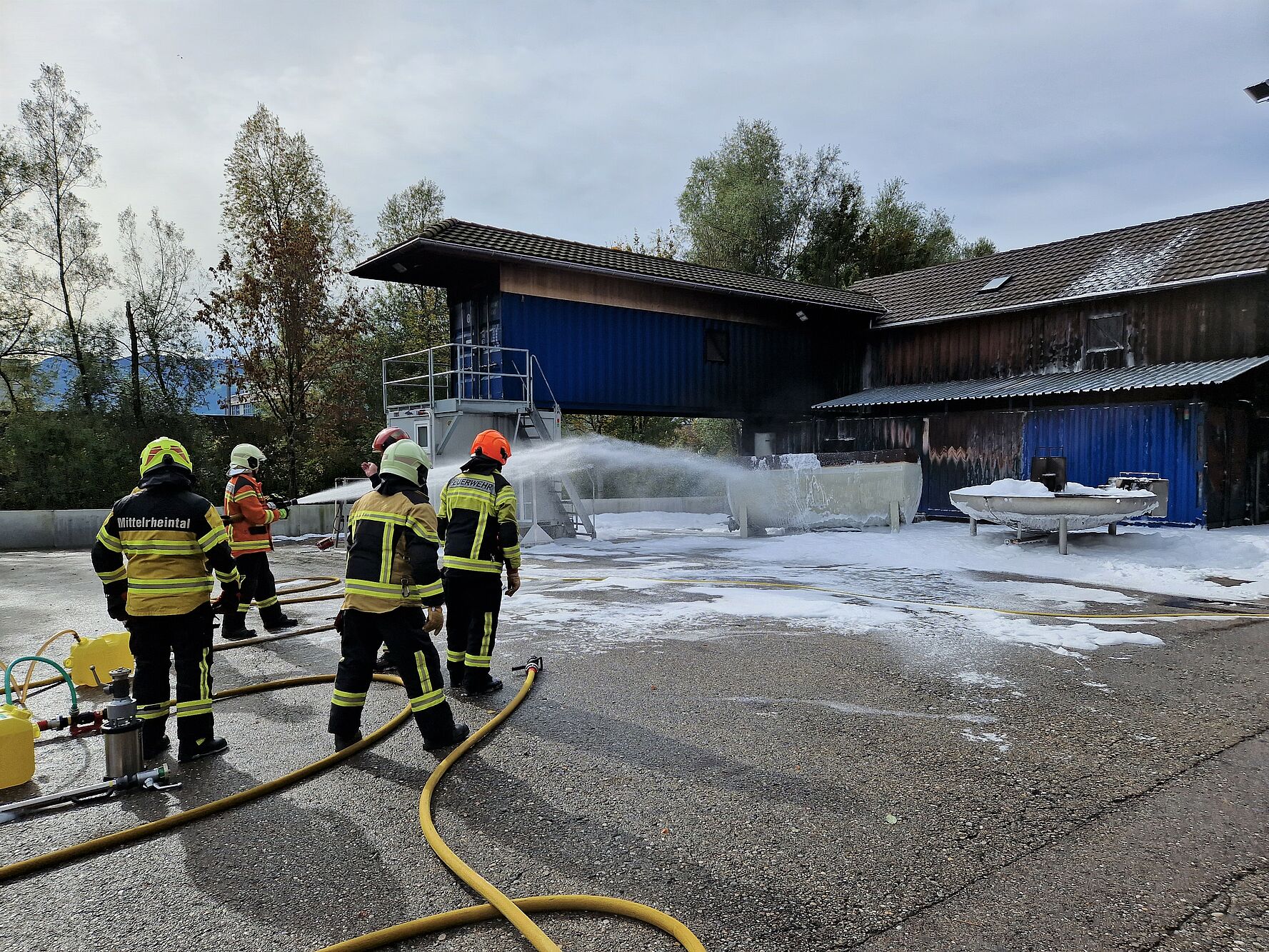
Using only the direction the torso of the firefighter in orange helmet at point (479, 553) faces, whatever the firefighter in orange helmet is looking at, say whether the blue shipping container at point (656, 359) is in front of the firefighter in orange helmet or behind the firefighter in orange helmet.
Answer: in front

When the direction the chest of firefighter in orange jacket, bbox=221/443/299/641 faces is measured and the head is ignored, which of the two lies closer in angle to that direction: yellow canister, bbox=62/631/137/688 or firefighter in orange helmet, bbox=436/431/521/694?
the firefighter in orange helmet

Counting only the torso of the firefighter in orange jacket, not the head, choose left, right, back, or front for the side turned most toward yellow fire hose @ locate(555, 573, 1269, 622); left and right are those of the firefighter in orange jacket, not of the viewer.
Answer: front

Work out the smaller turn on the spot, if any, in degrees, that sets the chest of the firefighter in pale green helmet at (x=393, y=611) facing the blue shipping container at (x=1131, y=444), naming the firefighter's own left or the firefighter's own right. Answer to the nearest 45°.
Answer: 0° — they already face it

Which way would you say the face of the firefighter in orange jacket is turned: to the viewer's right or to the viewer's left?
to the viewer's right

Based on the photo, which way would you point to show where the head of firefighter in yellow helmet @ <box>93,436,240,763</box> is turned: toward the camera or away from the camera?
away from the camera

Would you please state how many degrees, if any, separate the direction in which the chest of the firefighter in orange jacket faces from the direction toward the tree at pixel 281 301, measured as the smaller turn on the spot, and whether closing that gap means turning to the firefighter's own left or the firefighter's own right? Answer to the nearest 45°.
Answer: approximately 90° to the firefighter's own left

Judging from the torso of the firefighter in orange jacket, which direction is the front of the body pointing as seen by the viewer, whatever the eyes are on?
to the viewer's right

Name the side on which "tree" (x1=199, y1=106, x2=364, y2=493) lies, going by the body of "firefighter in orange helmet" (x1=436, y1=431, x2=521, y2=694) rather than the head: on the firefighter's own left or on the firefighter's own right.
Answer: on the firefighter's own left

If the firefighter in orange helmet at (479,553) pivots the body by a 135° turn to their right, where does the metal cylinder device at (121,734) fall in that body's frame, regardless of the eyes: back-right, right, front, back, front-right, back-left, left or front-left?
front-right

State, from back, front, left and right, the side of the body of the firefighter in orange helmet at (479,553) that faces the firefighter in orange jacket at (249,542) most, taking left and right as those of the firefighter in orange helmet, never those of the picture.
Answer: left
